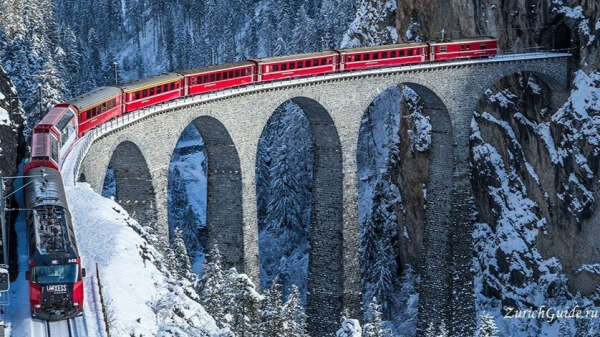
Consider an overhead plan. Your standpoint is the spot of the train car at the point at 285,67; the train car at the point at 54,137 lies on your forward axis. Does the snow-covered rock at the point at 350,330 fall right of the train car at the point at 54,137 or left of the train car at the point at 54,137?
left

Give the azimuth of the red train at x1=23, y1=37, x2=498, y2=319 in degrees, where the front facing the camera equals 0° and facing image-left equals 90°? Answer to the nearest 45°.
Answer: approximately 0°

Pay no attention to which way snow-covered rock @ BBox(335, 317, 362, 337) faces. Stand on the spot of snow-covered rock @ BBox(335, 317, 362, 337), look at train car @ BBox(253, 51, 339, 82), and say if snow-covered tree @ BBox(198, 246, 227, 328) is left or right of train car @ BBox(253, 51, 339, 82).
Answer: left
